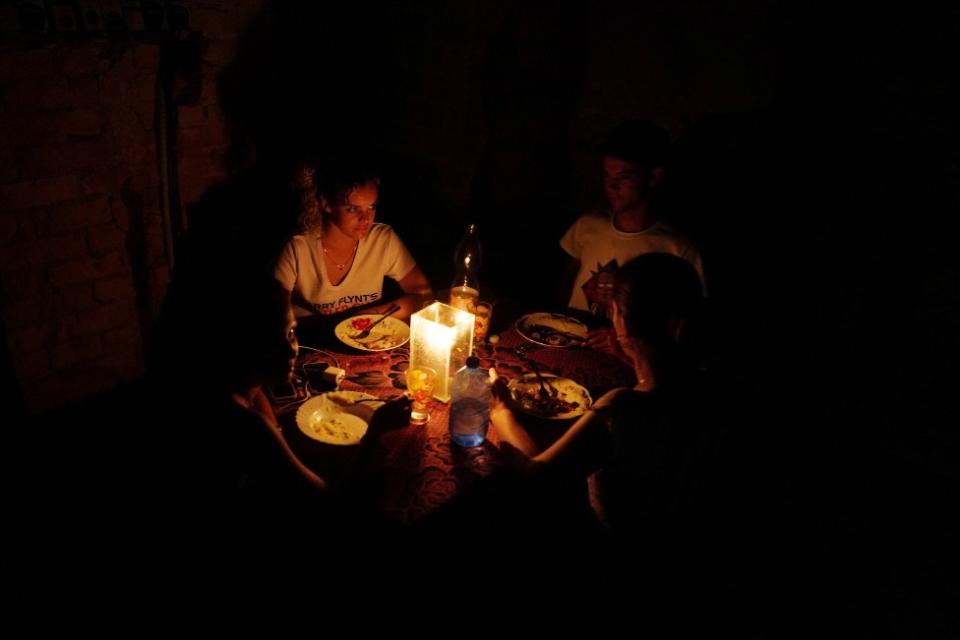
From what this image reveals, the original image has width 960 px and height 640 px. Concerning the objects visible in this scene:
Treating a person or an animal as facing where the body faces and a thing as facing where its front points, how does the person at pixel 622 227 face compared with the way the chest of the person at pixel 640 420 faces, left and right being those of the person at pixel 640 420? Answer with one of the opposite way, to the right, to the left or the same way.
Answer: to the left

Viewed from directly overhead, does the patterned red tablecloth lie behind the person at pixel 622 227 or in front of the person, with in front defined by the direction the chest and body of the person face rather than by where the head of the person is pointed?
in front

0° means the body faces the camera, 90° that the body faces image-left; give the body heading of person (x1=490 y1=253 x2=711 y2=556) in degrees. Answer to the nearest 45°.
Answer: approximately 135°

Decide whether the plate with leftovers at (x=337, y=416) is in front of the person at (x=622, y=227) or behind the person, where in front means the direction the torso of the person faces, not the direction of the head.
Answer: in front

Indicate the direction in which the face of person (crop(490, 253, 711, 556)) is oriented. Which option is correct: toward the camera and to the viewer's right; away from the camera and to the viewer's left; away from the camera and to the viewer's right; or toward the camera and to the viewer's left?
away from the camera and to the viewer's left

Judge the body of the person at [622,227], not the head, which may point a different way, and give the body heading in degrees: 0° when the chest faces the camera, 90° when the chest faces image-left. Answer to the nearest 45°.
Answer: approximately 45°

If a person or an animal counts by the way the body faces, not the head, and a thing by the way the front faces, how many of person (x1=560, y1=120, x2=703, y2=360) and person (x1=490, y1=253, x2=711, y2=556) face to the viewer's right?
0

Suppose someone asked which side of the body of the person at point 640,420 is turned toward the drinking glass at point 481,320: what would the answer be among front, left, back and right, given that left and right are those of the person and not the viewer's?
front

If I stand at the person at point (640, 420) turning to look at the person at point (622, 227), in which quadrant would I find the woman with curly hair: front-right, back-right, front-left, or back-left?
front-left

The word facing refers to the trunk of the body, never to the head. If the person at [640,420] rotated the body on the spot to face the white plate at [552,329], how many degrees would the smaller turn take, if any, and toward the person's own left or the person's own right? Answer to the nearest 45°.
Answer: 0° — they already face it

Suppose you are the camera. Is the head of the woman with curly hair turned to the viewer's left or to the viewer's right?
to the viewer's right

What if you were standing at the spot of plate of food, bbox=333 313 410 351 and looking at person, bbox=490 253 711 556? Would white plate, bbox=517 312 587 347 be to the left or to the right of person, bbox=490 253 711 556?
left

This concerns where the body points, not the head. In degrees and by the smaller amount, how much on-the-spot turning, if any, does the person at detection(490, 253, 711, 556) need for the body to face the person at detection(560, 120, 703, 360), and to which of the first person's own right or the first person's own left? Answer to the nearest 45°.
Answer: approximately 45° to the first person's own right

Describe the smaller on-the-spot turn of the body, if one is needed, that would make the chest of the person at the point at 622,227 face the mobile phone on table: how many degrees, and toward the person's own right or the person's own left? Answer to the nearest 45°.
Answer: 0° — they already face it
